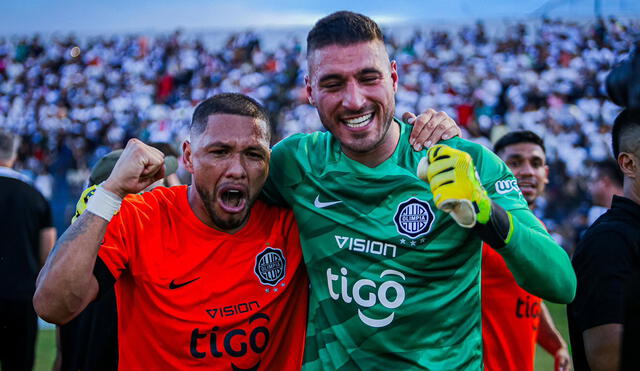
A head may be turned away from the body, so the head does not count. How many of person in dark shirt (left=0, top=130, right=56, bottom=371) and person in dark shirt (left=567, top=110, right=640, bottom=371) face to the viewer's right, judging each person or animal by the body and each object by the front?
1
